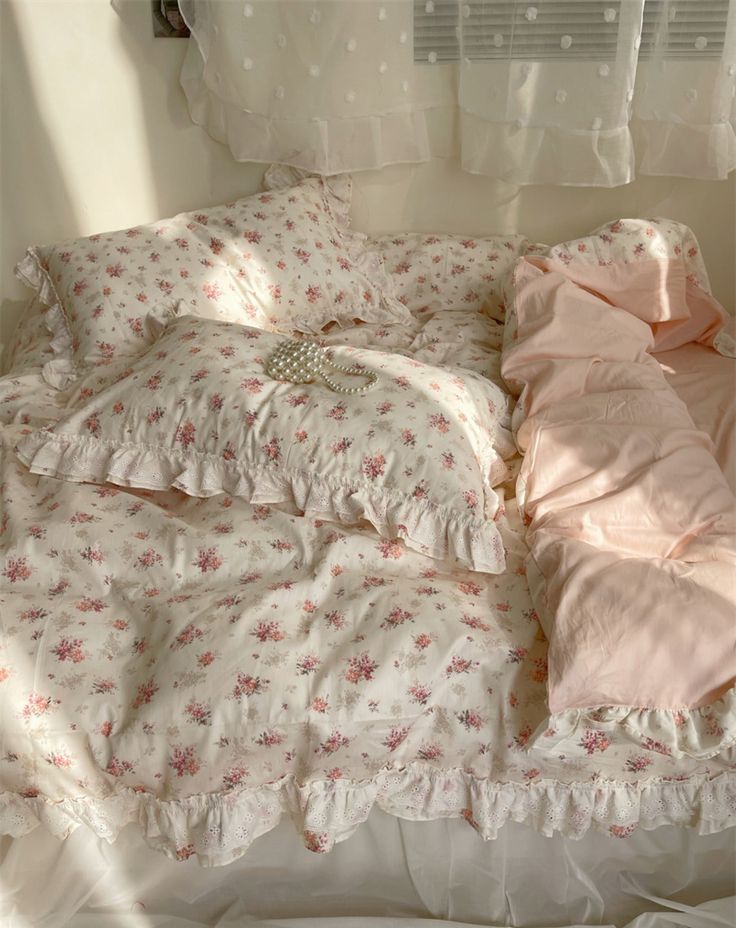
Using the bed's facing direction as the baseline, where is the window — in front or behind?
behind

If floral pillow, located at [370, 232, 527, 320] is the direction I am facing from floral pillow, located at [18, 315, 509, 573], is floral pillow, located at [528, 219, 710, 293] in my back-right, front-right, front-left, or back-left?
front-right

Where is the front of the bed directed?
toward the camera

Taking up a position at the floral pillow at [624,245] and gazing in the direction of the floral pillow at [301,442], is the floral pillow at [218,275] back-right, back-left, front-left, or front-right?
front-right

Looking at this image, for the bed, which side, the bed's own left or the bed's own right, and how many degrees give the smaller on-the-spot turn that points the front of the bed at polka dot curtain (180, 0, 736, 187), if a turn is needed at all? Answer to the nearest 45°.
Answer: approximately 180°

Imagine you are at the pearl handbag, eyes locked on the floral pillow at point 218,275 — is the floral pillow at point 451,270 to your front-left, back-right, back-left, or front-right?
front-right
